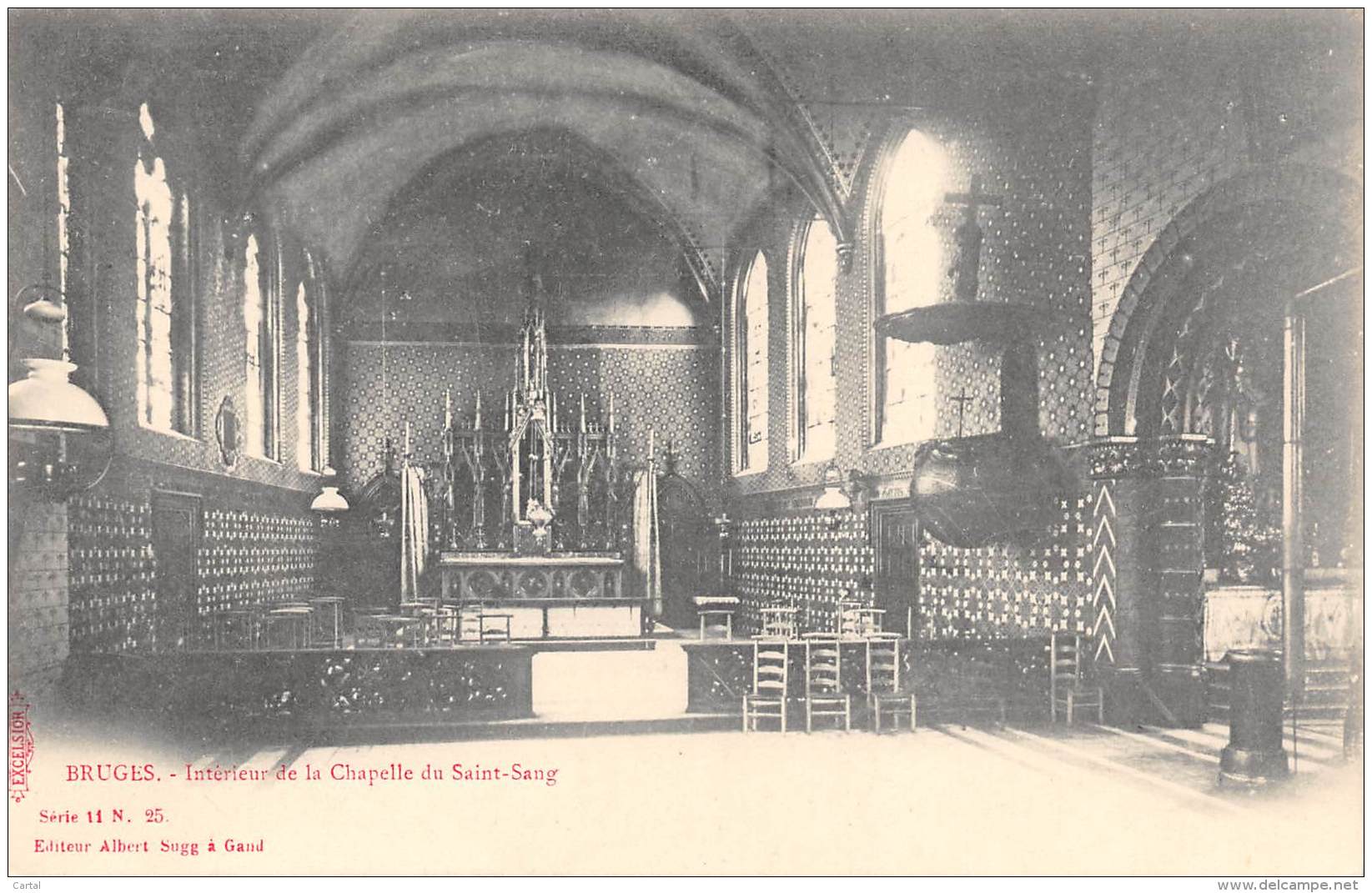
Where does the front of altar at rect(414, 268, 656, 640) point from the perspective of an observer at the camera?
facing the viewer

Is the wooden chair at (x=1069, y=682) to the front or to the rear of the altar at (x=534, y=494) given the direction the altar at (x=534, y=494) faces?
to the front

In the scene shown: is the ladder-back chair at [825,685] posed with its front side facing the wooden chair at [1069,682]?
no

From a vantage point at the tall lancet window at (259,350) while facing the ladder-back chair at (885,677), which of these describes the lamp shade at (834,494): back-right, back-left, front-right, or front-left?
front-left

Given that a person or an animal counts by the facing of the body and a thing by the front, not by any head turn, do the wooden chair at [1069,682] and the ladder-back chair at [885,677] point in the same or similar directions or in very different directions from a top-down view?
same or similar directions

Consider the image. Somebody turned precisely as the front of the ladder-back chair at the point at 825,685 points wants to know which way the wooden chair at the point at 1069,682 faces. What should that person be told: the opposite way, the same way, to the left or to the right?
the same way
